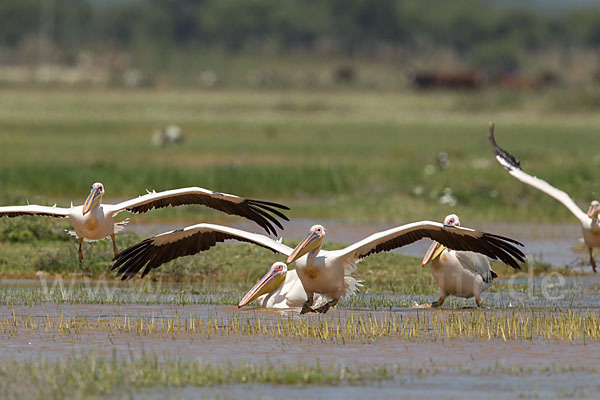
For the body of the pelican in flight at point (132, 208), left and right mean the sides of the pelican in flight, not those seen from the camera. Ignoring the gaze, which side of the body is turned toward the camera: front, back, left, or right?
front

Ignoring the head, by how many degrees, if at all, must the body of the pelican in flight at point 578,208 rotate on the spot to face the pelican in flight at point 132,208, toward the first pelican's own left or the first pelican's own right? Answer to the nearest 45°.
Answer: approximately 45° to the first pelican's own right

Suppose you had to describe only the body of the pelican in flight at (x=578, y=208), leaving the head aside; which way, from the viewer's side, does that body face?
toward the camera

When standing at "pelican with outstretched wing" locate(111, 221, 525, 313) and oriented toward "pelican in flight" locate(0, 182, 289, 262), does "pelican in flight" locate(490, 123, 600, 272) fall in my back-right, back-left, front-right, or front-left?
back-right

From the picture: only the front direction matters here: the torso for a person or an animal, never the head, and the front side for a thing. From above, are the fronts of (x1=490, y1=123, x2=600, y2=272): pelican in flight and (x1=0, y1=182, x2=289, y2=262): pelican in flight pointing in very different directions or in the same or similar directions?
same or similar directions

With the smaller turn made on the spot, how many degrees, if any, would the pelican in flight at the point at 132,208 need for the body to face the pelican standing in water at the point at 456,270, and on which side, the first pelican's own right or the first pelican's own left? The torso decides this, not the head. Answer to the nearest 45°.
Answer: approximately 90° to the first pelican's own left

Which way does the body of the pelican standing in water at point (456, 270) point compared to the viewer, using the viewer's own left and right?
facing the viewer and to the left of the viewer

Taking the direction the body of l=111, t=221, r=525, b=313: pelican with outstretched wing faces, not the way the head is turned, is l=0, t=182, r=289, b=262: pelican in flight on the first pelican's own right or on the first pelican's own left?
on the first pelican's own right

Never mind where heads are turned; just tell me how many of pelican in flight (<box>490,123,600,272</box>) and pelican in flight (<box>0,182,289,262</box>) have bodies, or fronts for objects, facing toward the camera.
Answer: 2

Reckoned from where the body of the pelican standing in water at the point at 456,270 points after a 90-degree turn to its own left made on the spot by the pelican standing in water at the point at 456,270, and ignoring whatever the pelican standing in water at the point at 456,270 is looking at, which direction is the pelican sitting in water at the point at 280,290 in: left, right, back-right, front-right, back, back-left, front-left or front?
back-right

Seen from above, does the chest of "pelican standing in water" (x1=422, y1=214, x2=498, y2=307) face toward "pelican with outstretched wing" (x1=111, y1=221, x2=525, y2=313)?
yes
